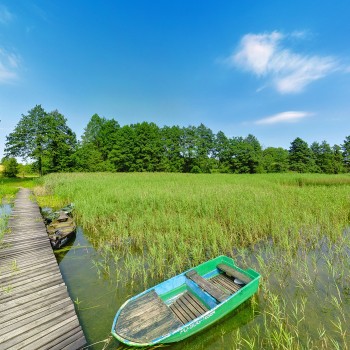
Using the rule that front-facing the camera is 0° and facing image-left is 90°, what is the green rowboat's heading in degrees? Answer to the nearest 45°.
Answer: approximately 45°

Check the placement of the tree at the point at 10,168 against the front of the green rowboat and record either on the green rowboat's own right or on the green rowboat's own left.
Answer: on the green rowboat's own right

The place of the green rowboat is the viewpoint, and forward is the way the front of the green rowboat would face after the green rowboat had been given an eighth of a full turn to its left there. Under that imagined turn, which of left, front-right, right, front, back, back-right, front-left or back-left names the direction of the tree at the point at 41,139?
back-right

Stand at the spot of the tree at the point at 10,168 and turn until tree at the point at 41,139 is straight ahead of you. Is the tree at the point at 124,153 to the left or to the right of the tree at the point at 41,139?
left

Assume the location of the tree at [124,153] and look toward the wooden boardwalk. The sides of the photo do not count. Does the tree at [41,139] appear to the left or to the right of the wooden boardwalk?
right

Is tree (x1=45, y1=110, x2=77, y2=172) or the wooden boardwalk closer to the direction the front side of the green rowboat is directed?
the wooden boardwalk

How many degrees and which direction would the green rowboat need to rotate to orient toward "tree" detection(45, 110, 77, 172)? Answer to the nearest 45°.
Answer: approximately 90° to its right
